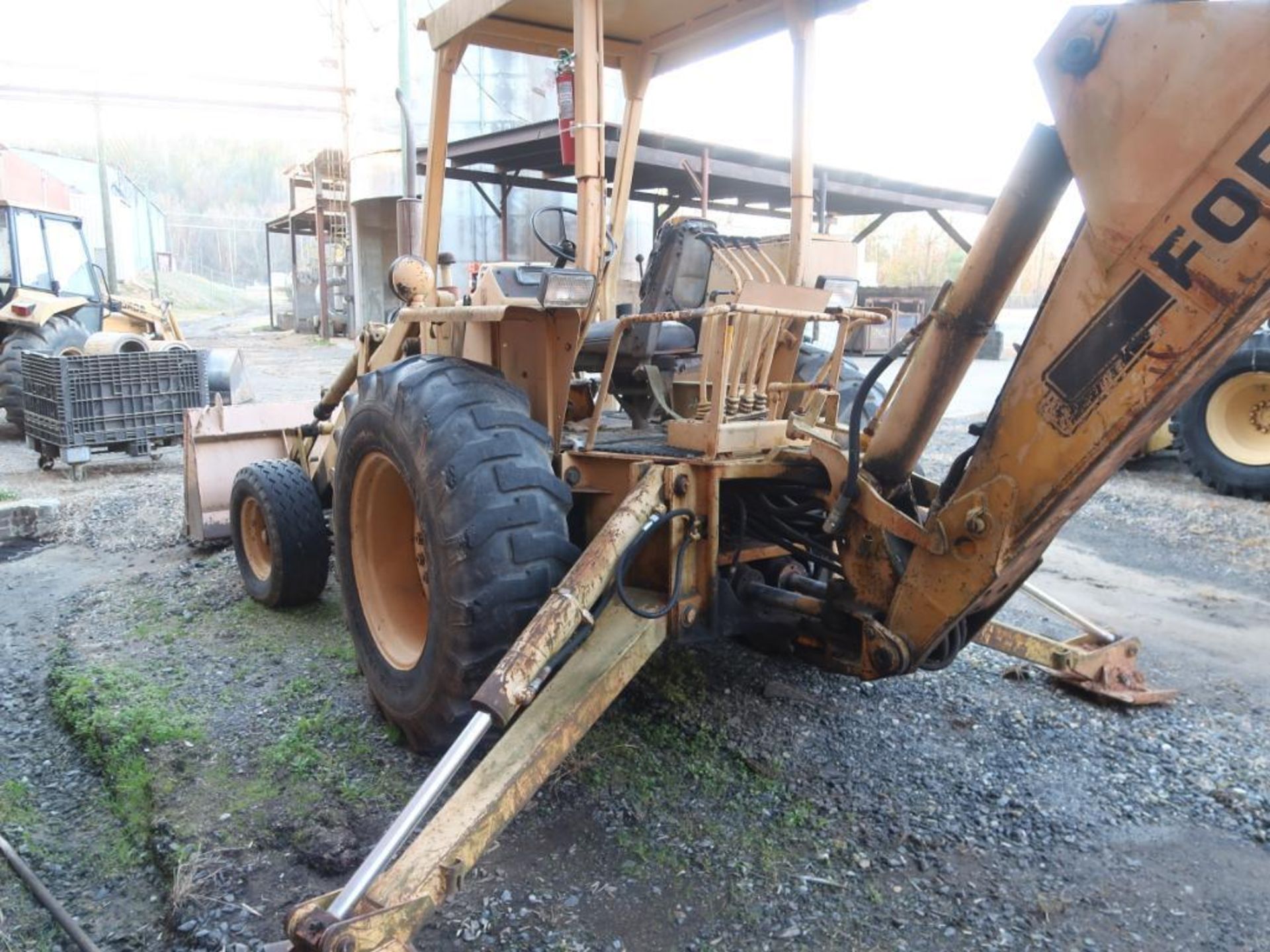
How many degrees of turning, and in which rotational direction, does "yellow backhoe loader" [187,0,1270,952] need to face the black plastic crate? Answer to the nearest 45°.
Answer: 0° — it already faces it

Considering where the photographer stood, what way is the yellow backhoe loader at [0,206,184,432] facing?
facing away from the viewer and to the right of the viewer

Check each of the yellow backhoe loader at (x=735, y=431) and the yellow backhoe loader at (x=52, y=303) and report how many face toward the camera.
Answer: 0

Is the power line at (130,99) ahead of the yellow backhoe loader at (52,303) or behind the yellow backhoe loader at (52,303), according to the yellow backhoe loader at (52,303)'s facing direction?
ahead

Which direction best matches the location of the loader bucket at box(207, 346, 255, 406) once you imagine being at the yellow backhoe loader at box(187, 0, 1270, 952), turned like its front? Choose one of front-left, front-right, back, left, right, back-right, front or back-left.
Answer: front

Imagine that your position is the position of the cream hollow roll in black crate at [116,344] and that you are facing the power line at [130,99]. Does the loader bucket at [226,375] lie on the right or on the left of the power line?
right

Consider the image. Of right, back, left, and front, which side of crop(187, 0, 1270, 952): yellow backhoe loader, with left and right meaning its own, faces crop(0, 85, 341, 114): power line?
front

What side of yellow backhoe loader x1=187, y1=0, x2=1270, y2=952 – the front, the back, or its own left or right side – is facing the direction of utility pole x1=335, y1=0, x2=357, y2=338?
front

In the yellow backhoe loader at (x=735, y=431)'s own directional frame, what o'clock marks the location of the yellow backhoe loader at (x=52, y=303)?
the yellow backhoe loader at (x=52, y=303) is roughly at 12 o'clock from the yellow backhoe loader at (x=735, y=431).

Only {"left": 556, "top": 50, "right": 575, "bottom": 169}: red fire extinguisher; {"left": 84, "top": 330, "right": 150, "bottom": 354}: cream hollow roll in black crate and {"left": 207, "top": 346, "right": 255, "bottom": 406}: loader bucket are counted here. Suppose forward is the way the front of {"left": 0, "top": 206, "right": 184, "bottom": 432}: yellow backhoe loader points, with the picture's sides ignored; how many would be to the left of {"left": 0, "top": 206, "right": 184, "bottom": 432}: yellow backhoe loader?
0

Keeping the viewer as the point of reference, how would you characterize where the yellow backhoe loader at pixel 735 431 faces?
facing away from the viewer and to the left of the viewer
